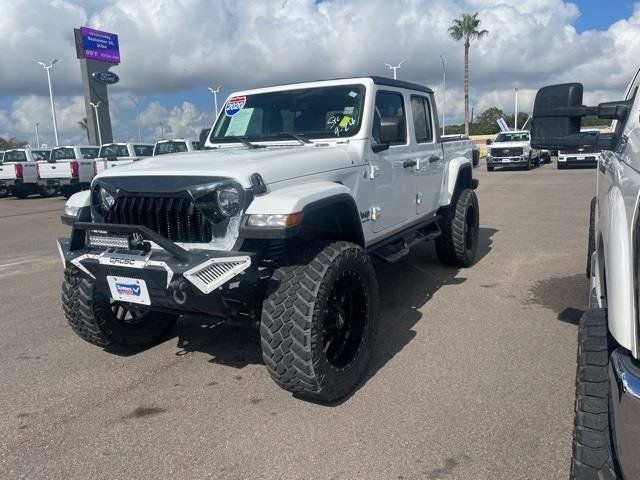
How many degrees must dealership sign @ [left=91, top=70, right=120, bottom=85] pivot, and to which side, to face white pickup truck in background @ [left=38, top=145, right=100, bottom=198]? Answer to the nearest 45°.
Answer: approximately 45° to its right

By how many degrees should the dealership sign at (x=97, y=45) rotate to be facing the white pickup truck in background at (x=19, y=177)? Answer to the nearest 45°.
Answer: approximately 45° to its right

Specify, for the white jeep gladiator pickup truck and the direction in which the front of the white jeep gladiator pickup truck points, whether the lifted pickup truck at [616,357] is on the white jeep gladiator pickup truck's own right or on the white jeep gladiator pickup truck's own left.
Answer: on the white jeep gladiator pickup truck's own left

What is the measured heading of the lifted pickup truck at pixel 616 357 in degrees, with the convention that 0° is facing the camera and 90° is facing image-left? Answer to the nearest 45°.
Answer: approximately 0°

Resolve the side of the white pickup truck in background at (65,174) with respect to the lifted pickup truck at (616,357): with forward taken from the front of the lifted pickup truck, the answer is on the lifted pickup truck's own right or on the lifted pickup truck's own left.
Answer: on the lifted pickup truck's own right

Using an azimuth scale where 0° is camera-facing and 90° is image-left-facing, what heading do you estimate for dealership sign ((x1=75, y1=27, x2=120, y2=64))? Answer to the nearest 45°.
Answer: approximately 315°

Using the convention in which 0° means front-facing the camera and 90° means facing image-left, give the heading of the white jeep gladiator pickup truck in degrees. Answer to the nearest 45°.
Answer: approximately 45°
